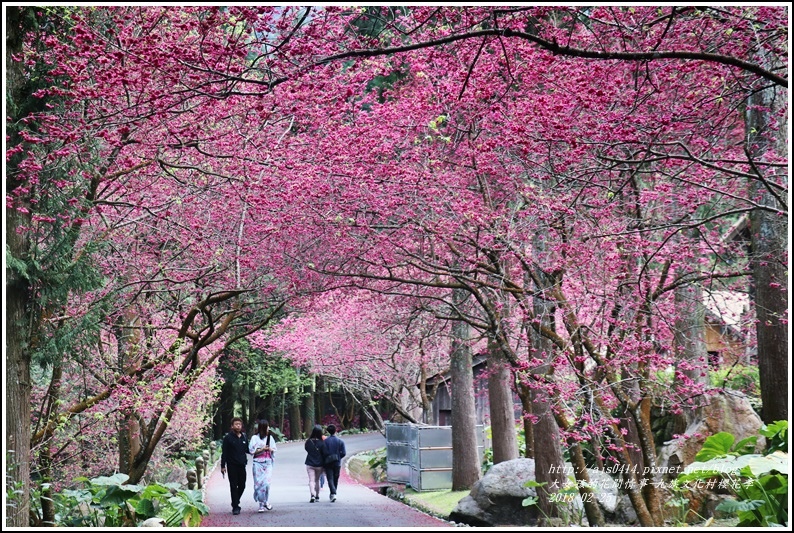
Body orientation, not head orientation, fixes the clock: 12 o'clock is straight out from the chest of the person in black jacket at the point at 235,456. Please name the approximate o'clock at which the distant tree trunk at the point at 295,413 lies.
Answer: The distant tree trunk is roughly at 6 o'clock from the person in black jacket.

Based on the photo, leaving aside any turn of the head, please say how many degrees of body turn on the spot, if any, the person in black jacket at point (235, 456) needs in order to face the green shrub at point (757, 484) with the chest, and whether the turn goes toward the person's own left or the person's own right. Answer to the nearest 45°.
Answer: approximately 45° to the person's own left

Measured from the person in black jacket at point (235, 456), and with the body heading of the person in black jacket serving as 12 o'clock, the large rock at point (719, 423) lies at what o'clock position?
The large rock is roughly at 10 o'clock from the person in black jacket.

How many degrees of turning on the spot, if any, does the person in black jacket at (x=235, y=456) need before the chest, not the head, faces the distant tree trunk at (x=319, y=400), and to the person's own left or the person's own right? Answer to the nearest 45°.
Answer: approximately 180°

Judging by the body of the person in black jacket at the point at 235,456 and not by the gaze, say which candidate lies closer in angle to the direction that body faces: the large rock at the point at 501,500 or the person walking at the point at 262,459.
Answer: the large rock

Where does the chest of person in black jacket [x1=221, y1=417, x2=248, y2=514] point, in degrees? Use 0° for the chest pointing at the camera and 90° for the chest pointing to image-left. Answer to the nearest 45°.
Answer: approximately 0°

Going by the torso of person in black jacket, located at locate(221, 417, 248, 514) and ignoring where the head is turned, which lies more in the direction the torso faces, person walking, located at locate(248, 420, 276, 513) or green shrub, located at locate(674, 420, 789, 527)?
the green shrub

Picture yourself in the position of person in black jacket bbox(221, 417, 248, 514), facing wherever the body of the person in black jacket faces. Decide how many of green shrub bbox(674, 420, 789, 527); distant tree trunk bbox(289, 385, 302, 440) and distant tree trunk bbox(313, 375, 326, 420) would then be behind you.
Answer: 2

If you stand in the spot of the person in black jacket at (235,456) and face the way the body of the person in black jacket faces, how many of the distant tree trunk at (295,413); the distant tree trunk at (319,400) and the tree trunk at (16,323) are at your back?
2

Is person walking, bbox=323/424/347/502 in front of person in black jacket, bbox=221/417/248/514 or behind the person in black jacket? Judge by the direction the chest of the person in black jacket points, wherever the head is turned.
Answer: behind

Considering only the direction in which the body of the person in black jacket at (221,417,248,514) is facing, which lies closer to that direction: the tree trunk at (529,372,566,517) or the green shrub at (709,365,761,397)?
the tree trunk

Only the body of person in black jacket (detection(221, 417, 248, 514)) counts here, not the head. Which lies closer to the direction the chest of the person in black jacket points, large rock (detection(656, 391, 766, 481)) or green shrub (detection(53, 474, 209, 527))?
the green shrub

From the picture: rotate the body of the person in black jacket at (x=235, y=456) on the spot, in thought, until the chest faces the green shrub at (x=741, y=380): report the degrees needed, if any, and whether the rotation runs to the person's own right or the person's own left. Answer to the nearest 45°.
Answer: approximately 90° to the person's own left

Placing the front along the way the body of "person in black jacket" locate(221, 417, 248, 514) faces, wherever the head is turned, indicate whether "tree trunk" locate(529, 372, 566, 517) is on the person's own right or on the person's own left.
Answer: on the person's own left
